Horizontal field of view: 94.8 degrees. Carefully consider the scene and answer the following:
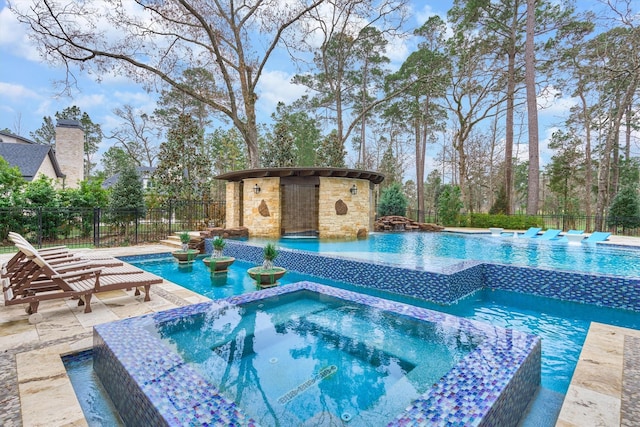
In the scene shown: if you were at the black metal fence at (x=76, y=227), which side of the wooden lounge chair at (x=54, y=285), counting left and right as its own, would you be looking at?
left

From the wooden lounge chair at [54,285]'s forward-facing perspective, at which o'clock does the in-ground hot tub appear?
The in-ground hot tub is roughly at 2 o'clock from the wooden lounge chair.

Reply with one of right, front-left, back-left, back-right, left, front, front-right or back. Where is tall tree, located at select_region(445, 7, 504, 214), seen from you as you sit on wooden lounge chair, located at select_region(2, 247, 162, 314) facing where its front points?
front

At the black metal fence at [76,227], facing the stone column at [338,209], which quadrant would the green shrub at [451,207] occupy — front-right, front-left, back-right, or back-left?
front-left

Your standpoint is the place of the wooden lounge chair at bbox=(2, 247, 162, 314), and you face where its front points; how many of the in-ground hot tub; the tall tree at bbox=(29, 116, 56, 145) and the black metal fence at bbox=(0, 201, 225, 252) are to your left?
2

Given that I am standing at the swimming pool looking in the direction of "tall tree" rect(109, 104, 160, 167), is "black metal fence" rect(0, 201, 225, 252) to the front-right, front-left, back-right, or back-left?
front-left

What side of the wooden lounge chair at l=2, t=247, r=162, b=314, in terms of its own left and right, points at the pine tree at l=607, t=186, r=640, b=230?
front

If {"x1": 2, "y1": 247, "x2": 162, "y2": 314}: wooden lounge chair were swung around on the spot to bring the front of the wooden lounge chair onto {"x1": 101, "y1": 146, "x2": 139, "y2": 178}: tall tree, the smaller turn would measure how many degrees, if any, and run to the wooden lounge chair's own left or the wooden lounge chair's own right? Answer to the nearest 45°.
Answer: approximately 90° to the wooden lounge chair's own left

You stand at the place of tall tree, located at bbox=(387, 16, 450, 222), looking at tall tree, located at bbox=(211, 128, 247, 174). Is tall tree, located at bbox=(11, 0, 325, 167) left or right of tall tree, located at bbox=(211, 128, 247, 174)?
left

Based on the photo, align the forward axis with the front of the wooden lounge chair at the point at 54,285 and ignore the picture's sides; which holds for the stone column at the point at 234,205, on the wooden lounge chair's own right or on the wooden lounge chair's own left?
on the wooden lounge chair's own left

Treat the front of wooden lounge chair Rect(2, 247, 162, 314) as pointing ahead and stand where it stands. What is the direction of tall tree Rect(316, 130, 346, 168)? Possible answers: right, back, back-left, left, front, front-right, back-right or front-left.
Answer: front-left

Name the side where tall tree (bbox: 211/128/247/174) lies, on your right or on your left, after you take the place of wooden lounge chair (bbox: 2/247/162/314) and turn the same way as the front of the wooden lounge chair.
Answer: on your left

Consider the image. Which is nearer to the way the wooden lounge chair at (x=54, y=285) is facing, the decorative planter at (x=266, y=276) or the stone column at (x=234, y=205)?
the decorative planter

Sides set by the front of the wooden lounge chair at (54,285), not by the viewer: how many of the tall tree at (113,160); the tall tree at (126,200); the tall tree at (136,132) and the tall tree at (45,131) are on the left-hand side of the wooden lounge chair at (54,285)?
4

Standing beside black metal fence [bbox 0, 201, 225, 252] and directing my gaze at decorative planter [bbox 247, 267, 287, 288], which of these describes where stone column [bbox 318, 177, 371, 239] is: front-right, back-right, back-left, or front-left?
front-left

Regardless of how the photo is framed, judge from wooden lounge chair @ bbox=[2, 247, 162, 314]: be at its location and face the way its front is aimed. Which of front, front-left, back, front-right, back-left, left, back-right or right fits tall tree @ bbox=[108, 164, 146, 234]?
left

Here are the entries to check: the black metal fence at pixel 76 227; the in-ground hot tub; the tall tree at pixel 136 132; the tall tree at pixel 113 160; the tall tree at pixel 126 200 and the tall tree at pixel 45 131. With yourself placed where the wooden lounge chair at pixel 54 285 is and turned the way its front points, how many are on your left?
5

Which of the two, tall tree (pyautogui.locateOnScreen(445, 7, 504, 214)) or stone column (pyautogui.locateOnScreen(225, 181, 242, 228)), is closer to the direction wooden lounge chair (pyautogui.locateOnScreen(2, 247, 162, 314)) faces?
the tall tree

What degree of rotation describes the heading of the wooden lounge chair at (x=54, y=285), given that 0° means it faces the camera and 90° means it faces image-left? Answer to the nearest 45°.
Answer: approximately 270°

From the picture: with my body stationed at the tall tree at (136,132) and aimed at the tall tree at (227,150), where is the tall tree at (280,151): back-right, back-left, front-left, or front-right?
front-right
